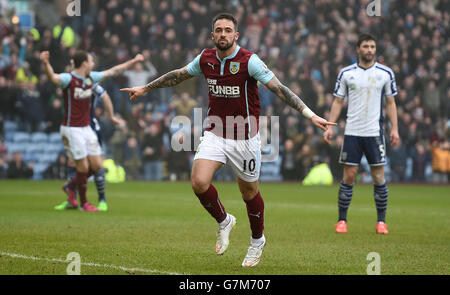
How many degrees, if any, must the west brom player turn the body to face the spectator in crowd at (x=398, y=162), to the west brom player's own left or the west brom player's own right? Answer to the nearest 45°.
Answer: approximately 180°

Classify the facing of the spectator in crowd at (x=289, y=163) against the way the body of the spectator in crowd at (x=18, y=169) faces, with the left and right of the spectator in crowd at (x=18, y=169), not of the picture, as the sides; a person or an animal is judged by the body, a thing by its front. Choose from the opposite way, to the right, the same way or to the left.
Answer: the same way

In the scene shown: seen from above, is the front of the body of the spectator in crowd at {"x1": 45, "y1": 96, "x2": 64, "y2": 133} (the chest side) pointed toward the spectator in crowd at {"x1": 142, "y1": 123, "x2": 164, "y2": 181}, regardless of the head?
no

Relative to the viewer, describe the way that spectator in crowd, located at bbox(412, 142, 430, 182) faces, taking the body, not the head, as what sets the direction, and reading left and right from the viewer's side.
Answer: facing the viewer

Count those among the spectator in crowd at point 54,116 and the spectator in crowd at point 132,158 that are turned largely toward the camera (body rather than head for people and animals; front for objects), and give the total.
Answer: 2

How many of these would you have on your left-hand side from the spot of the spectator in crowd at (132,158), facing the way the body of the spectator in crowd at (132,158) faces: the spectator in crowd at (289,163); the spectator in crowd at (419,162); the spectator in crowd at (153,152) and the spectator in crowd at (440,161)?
4

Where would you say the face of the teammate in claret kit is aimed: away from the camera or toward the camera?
toward the camera

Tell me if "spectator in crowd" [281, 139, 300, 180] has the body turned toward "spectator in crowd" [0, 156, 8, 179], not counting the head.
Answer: no

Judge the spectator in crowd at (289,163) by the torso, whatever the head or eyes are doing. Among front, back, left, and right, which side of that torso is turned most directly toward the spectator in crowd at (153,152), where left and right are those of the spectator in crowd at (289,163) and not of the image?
right

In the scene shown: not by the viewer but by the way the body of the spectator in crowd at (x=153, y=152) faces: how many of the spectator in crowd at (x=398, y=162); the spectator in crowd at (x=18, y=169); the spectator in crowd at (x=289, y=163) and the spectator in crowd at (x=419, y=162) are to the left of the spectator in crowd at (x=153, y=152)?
3

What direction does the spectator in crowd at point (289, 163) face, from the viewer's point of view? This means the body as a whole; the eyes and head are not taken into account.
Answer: toward the camera

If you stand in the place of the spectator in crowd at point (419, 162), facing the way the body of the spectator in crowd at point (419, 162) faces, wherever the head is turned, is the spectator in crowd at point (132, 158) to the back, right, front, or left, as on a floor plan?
right

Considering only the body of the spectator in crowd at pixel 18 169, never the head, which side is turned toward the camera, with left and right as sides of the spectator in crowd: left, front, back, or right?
front

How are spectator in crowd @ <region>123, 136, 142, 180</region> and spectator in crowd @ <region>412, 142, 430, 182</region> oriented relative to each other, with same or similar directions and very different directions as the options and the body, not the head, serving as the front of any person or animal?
same or similar directions

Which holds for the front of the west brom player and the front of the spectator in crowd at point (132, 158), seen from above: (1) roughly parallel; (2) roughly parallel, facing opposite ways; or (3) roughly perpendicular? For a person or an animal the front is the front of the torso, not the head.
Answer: roughly parallel
